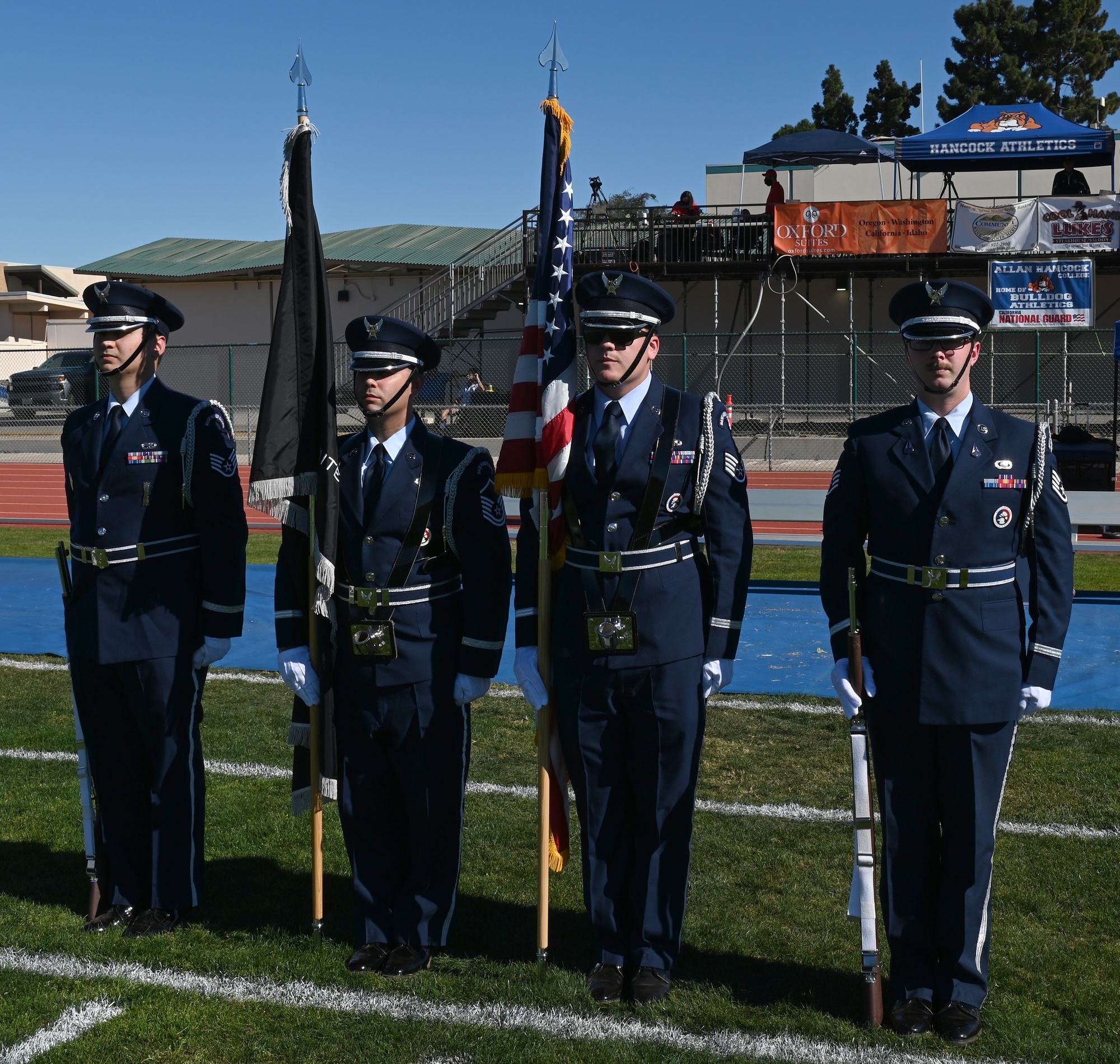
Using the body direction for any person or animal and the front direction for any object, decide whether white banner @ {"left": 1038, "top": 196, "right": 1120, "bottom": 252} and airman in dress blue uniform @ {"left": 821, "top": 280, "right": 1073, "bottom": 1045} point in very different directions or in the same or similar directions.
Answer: same or similar directions

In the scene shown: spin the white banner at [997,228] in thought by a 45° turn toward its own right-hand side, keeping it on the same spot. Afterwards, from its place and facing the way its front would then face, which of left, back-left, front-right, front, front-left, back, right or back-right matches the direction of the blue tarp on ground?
front-left

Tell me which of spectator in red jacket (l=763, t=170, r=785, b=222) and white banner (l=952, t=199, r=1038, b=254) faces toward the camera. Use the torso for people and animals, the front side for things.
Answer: the white banner

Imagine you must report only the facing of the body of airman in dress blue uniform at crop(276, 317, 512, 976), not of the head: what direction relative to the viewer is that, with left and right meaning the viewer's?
facing the viewer and to the left of the viewer

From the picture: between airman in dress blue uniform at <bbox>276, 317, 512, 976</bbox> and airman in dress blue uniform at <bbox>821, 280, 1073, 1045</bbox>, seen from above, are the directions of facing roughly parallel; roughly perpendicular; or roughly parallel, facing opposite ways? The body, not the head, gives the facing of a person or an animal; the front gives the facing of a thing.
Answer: roughly parallel

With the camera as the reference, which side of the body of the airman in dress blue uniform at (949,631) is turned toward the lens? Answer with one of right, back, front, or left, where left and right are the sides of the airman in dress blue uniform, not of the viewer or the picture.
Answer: front

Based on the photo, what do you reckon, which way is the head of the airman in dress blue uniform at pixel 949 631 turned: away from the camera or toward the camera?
toward the camera

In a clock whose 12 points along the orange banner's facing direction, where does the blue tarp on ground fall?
The blue tarp on ground is roughly at 12 o'clock from the orange banner.

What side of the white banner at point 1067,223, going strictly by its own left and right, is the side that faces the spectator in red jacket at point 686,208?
right

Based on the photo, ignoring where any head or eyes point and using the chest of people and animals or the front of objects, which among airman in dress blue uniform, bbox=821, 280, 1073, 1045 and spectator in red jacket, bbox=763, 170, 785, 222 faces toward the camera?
the airman in dress blue uniform

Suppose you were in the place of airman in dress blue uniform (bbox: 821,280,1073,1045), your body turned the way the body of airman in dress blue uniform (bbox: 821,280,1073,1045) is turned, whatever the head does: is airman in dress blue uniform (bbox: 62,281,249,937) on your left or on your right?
on your right

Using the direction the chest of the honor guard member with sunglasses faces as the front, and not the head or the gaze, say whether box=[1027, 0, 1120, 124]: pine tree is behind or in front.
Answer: behind

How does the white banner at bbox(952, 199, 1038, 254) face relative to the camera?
toward the camera

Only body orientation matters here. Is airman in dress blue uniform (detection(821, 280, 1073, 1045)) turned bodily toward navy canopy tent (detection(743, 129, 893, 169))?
no

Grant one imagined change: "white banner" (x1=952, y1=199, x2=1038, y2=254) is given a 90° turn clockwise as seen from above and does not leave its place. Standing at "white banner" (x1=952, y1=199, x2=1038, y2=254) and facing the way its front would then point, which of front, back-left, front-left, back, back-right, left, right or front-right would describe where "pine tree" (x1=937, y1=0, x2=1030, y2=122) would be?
right

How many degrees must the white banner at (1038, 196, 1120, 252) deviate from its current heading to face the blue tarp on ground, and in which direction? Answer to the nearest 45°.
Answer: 0° — it already faces it

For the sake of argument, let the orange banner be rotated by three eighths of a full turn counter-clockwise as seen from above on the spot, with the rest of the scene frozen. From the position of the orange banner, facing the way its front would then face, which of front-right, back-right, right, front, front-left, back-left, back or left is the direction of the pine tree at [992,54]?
front-left

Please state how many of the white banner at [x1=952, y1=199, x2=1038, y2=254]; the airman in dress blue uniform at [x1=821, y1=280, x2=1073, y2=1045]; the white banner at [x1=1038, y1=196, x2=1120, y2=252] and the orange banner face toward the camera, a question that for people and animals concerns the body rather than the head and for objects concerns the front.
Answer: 4

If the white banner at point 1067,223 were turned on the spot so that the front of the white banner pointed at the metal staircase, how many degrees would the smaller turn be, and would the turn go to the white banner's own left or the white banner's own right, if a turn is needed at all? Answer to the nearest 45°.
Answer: approximately 90° to the white banner's own right

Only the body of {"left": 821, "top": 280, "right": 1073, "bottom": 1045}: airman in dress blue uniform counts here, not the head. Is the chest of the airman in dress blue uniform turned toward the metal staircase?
no

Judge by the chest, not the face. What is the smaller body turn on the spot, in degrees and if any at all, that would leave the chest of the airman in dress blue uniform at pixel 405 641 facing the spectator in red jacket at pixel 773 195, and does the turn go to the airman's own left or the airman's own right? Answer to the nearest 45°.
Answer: approximately 135° to the airman's own right
